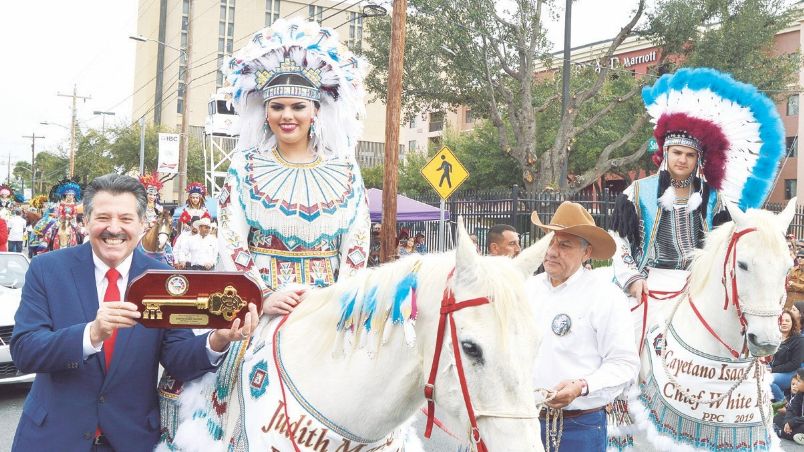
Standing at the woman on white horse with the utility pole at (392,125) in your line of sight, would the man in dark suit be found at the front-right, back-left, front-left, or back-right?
back-left

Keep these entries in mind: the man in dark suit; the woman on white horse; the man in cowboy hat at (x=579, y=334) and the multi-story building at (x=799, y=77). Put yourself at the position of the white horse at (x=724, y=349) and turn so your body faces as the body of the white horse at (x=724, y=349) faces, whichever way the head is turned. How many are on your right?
3

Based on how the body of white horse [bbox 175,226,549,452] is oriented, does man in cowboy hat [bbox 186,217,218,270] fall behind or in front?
behind

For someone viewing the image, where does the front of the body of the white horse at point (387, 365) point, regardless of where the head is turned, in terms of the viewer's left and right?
facing the viewer and to the right of the viewer

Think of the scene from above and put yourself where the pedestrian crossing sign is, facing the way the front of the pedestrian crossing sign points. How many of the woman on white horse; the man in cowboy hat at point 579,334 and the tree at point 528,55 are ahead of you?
2

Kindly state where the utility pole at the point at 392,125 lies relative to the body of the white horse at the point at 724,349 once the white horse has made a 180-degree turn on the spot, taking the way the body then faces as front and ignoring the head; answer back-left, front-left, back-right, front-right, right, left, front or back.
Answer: front

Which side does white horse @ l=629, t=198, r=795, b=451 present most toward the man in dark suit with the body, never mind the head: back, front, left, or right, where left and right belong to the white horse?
right

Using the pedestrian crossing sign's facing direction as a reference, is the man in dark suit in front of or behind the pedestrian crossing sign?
in front

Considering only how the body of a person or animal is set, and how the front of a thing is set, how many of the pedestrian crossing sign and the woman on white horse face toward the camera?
2

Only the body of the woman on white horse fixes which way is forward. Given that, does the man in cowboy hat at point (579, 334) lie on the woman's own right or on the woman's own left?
on the woman's own left

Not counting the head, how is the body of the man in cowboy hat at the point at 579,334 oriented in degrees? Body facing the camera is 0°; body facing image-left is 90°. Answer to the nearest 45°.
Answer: approximately 45°

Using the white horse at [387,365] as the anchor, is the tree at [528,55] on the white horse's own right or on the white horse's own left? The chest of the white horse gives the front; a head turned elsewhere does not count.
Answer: on the white horse's own left
